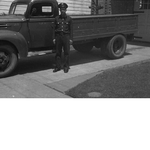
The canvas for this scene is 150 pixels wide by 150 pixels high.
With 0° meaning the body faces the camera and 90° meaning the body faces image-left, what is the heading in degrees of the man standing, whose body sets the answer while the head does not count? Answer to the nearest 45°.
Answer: approximately 0°

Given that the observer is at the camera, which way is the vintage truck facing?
facing the viewer and to the left of the viewer
